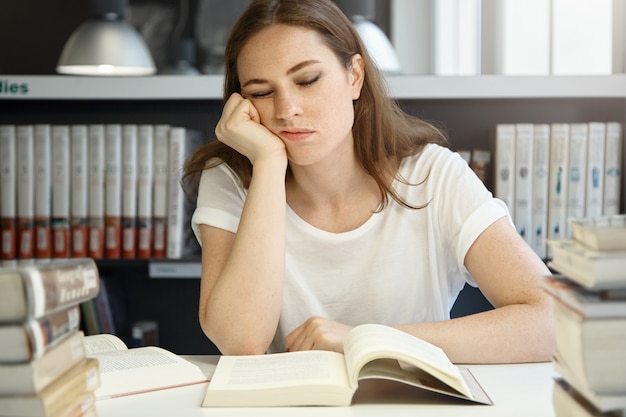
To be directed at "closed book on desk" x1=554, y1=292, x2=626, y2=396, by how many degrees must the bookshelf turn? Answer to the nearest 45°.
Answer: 0° — it already faces it

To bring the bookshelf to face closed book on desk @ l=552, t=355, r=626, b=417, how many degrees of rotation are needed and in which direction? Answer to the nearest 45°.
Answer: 0° — it already faces it

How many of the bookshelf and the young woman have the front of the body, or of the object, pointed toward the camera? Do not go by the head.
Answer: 2

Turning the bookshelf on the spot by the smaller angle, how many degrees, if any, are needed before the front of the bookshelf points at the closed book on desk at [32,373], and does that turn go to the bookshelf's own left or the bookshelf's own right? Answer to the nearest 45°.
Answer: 0° — it already faces it

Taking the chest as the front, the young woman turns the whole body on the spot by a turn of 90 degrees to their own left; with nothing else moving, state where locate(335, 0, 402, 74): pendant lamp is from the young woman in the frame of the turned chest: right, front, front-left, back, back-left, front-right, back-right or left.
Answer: left

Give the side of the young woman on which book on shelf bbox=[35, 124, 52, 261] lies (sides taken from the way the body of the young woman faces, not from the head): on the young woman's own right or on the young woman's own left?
on the young woman's own right

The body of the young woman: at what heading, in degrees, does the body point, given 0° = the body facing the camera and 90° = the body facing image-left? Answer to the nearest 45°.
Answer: approximately 0°

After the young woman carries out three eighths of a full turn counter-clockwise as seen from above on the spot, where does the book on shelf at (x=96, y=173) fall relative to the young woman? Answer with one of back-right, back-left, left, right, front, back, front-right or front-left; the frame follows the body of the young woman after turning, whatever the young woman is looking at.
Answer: left

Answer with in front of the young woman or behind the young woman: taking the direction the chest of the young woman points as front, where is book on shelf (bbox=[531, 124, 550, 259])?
behind
